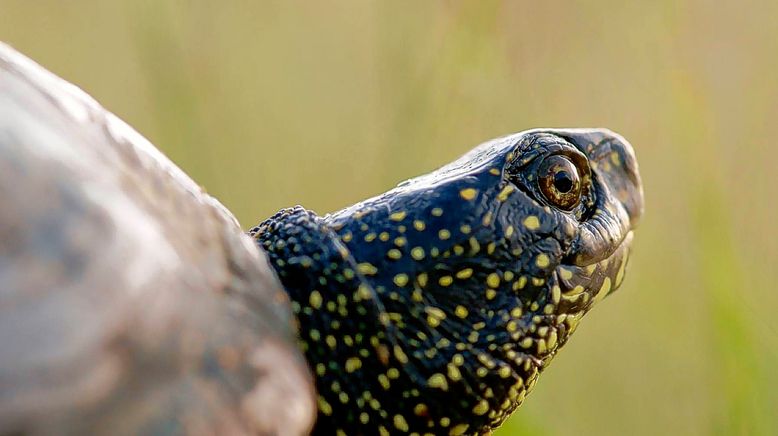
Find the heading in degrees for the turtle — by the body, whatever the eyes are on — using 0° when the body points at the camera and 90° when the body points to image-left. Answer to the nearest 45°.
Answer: approximately 270°
